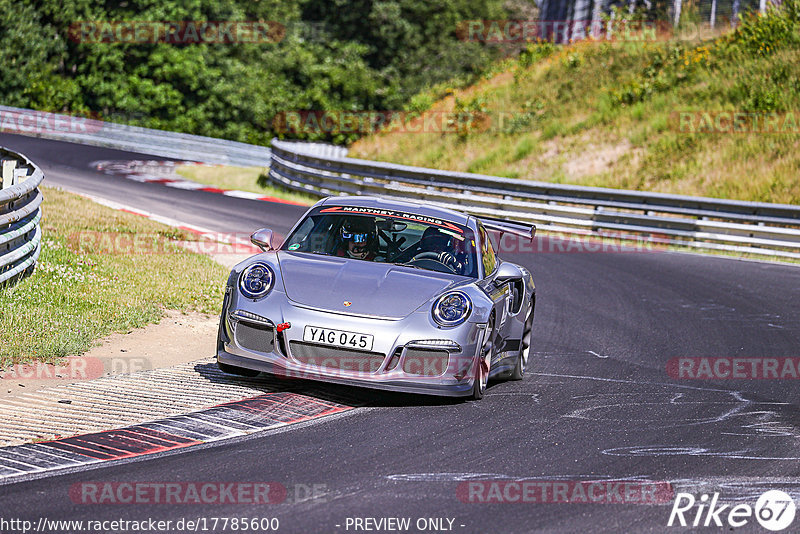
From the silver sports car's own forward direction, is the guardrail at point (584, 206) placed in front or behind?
behind

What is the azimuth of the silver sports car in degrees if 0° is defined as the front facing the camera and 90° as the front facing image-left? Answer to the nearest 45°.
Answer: approximately 0°

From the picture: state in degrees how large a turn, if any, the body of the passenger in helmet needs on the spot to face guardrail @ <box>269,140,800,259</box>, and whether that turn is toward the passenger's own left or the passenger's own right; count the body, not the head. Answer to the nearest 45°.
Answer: approximately 180°

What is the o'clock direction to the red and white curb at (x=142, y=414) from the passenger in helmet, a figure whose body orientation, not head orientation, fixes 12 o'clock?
The red and white curb is roughly at 1 o'clock from the passenger in helmet.

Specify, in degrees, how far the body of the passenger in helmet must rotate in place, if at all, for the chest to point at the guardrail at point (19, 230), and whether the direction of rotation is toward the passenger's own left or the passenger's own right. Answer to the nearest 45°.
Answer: approximately 135° to the passenger's own right

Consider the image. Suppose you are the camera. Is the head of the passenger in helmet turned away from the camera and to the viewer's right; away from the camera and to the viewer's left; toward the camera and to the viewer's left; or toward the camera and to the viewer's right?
toward the camera and to the viewer's left

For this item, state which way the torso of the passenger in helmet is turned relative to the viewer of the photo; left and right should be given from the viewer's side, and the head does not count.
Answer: facing the viewer

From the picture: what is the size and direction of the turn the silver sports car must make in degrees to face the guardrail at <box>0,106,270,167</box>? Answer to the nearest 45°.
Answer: approximately 180°

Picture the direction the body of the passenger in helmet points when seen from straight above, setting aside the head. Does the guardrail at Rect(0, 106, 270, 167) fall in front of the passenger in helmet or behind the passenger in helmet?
behind

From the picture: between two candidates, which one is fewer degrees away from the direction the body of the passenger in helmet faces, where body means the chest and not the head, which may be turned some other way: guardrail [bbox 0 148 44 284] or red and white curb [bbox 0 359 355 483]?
the red and white curb
